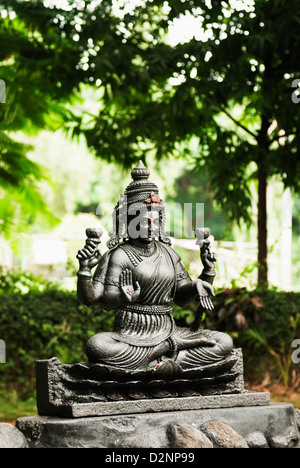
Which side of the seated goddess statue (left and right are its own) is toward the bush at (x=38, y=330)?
back

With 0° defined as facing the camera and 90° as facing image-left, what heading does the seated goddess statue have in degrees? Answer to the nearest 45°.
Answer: approximately 315°
